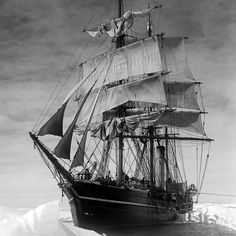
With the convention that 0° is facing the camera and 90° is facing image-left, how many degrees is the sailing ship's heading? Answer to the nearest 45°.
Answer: approximately 45°
